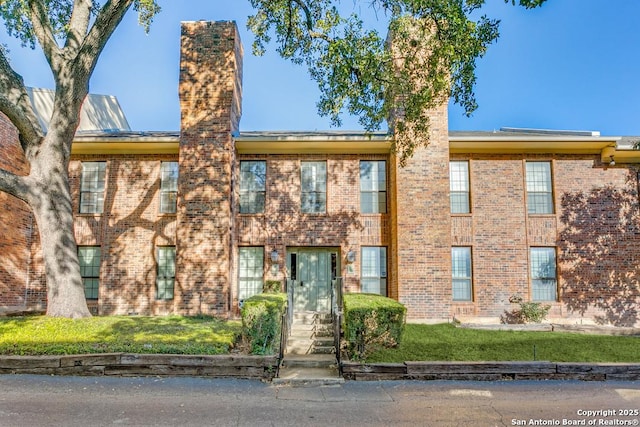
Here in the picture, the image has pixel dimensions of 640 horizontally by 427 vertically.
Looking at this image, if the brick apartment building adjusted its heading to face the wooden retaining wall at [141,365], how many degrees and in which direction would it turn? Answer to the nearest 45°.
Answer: approximately 45° to its right

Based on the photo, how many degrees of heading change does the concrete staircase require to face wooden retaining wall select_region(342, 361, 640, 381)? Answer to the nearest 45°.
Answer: approximately 45° to its left

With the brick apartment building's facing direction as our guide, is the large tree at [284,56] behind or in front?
in front

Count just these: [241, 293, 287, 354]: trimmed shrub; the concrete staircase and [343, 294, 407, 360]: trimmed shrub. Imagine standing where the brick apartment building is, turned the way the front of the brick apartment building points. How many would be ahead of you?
3

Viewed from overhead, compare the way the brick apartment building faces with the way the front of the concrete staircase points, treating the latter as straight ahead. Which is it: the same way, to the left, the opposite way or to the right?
the same way

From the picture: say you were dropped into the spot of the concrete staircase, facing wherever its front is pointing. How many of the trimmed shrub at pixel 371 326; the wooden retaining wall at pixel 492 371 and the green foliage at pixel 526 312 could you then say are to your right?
0

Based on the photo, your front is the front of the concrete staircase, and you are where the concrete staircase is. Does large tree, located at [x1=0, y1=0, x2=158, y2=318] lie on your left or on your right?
on your right

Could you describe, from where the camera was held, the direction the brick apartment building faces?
facing the viewer

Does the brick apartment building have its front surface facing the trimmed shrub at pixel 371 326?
yes

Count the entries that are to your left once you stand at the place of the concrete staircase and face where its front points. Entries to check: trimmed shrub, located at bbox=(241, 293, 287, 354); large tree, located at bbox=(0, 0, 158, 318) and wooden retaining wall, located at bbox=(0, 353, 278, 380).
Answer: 0

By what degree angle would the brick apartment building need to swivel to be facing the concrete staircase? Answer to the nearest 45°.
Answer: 0° — it already faces it

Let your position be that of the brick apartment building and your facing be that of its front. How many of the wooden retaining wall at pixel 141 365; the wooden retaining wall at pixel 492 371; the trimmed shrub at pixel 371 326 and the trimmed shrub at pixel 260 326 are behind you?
0

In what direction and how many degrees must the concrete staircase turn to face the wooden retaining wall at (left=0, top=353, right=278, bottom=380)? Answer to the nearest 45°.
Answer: approximately 45° to its right

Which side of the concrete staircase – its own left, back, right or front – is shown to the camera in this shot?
front

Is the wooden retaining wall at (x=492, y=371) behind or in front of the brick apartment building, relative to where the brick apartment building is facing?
in front
